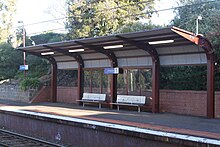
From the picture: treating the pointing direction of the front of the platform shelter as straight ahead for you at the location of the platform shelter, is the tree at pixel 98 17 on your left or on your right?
on your right

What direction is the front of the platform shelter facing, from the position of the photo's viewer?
facing the viewer and to the left of the viewer

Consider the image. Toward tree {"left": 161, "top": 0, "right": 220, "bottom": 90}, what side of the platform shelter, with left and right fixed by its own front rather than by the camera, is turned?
back
